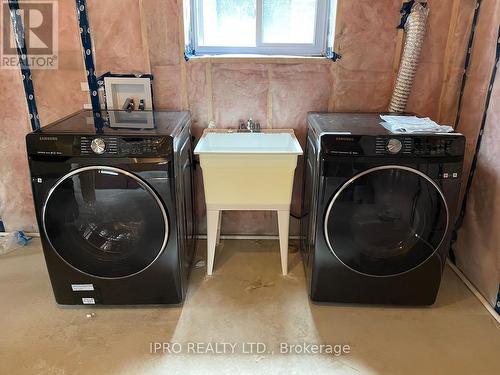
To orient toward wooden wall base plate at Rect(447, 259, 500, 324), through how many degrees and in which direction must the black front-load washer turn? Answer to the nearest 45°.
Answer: approximately 90° to its left

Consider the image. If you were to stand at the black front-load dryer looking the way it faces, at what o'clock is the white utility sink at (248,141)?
The white utility sink is roughly at 4 o'clock from the black front-load dryer.

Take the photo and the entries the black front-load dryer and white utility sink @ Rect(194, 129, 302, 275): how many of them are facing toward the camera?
2

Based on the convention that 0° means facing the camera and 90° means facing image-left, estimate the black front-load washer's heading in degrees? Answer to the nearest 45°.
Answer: approximately 0°

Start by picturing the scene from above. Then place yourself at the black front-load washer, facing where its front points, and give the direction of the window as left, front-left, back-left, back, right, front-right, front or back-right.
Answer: back-left
